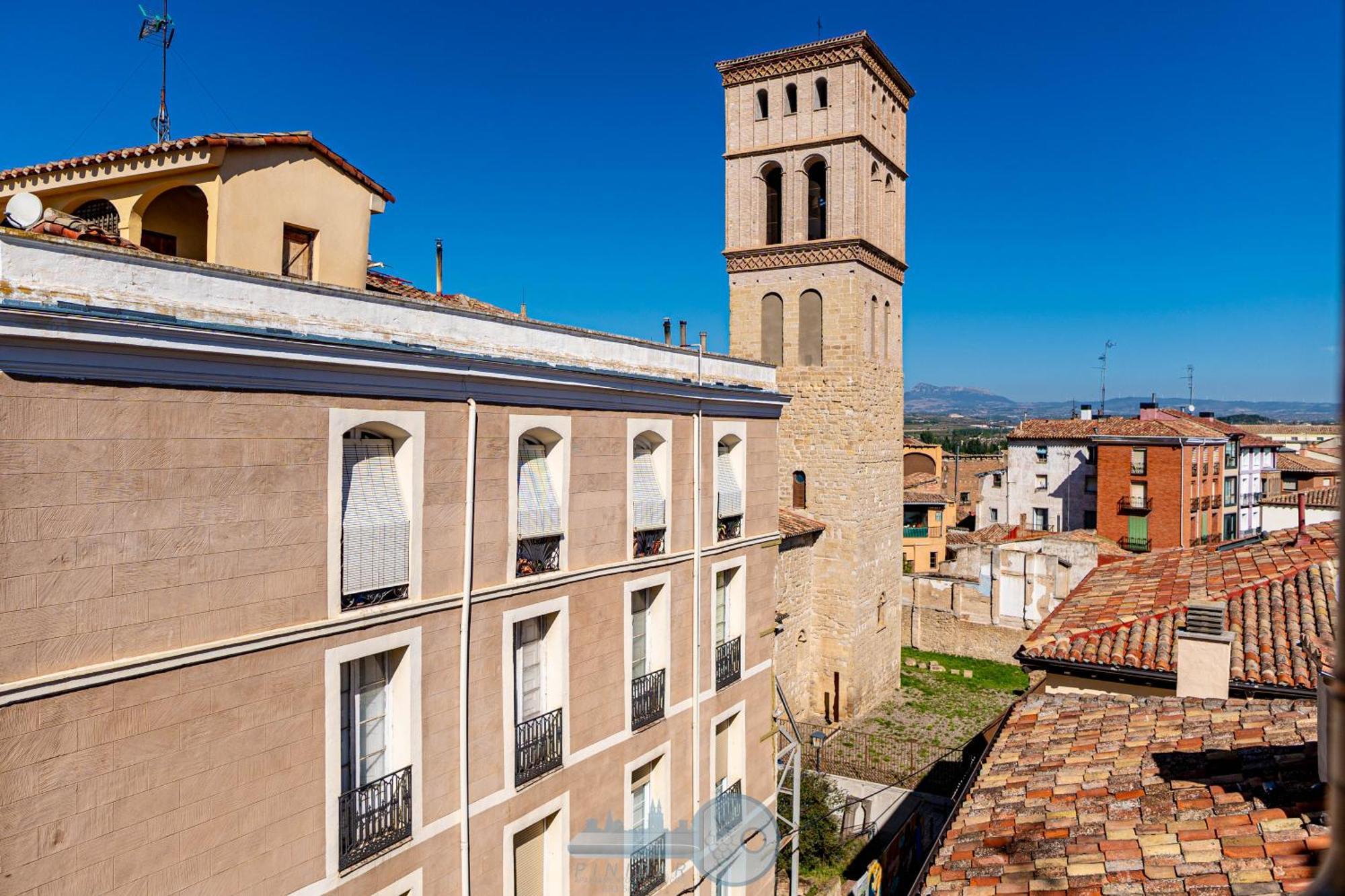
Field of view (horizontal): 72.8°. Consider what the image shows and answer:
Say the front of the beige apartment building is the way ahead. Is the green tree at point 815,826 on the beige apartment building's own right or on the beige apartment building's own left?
on the beige apartment building's own left

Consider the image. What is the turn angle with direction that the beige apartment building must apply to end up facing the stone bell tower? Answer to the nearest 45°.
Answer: approximately 90° to its left

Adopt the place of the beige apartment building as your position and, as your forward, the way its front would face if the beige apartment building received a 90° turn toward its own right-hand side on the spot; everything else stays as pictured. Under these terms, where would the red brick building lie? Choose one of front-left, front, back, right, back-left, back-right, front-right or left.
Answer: back

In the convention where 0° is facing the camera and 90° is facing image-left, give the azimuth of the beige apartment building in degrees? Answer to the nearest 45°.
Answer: approximately 315°
